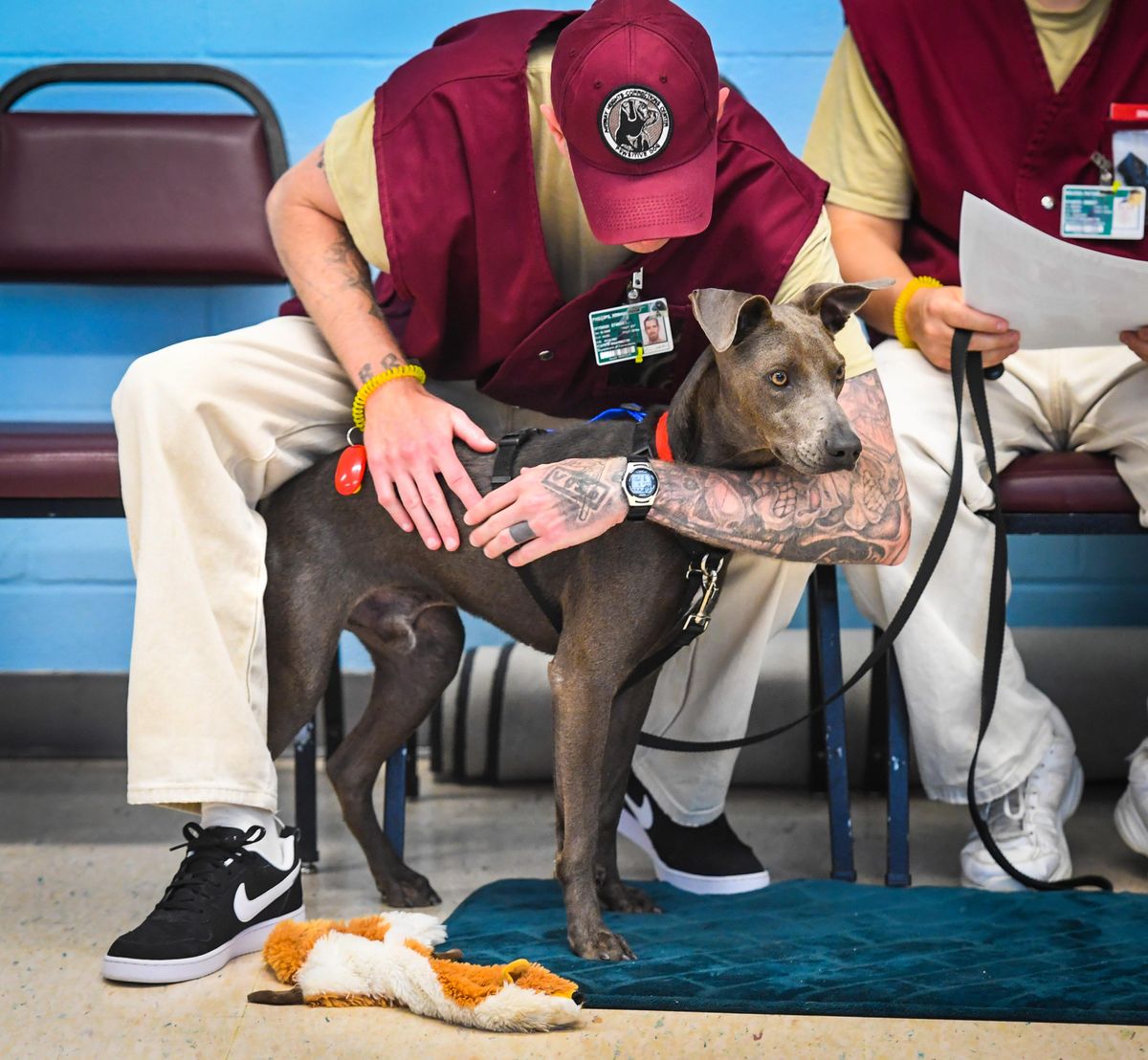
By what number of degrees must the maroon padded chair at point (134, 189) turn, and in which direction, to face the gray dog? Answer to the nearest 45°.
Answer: approximately 45° to its left

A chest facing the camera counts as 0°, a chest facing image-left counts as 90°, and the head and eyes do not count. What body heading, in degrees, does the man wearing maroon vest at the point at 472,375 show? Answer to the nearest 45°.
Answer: approximately 0°

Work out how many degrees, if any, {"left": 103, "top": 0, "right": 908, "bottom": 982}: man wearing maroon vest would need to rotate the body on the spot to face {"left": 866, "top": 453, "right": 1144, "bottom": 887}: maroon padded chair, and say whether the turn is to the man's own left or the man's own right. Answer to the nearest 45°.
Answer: approximately 90° to the man's own left

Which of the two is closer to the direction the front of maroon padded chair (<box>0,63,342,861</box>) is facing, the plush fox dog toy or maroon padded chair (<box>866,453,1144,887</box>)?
the plush fox dog toy

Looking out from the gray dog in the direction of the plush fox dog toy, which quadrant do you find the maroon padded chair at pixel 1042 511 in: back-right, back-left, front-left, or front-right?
back-left

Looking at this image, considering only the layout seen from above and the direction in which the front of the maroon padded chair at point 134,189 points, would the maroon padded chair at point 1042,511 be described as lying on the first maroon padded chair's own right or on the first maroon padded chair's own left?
on the first maroon padded chair's own left

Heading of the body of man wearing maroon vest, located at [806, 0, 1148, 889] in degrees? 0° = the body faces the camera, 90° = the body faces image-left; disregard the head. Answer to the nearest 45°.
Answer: approximately 0°

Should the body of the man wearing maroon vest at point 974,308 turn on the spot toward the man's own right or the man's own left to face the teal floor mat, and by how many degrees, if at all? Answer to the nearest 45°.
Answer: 0° — they already face it
